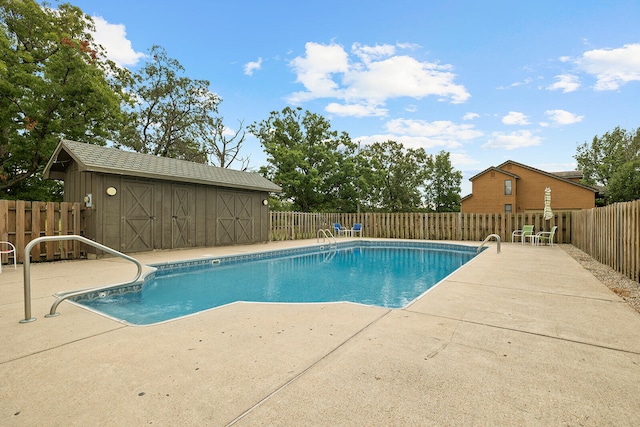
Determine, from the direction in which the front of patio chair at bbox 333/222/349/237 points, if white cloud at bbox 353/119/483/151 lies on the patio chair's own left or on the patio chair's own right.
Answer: on the patio chair's own left

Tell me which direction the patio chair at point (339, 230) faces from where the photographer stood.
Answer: facing the viewer and to the right of the viewer

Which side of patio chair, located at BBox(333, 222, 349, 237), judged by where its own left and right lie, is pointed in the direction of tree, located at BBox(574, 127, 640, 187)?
left

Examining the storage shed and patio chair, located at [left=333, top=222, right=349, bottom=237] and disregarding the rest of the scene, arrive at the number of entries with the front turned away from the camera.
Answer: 0

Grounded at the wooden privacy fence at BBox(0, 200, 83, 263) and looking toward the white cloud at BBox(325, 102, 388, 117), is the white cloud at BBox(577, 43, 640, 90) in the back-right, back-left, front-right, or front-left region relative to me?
front-right

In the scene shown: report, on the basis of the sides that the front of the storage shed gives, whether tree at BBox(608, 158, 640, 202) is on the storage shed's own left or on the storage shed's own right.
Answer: on the storage shed's own left

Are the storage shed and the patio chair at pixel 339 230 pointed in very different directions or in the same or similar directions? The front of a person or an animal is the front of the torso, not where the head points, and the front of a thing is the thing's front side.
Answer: same or similar directions

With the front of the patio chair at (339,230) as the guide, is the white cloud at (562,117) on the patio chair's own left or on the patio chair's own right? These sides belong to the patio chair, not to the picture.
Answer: on the patio chair's own left

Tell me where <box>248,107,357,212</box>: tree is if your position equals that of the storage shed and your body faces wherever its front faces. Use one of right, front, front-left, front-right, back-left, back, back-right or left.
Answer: left

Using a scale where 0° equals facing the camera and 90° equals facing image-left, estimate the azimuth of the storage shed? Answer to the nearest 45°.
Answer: approximately 315°
